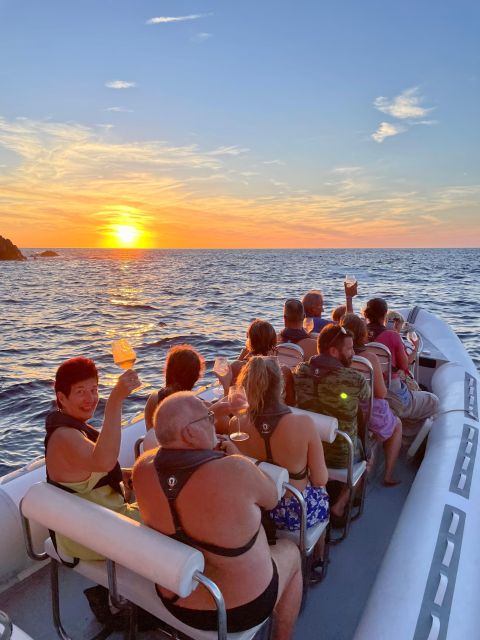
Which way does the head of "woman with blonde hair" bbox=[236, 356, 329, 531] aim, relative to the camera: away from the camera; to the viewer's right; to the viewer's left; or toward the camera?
away from the camera

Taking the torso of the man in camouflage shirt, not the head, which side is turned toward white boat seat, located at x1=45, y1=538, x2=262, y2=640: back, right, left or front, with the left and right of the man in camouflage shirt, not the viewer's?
back

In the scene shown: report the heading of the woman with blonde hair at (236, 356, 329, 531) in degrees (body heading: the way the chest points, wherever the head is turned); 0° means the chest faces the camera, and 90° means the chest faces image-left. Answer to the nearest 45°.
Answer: approximately 225°

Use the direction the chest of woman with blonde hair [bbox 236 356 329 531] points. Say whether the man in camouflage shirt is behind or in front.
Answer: in front

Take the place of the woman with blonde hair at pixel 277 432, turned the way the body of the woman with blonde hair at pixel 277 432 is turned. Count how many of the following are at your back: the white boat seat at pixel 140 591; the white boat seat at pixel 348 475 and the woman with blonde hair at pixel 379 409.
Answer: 1

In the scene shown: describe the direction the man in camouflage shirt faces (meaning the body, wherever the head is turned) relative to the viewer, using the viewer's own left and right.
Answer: facing away from the viewer and to the right of the viewer

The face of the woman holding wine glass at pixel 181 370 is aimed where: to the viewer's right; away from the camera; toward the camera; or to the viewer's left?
away from the camera

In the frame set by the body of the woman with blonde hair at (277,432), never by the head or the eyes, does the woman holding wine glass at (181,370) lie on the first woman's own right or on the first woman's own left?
on the first woman's own left

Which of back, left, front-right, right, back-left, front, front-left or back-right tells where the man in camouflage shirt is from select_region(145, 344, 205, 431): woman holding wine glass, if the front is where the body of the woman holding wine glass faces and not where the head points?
front-right

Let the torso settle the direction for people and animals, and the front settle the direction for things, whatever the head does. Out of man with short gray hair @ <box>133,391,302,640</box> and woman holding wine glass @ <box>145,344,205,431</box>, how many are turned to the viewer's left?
0

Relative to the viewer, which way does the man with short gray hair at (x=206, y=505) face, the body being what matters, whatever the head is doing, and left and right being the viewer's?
facing away from the viewer and to the right of the viewer

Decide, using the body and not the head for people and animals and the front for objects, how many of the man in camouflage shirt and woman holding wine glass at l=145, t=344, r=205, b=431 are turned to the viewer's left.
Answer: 0

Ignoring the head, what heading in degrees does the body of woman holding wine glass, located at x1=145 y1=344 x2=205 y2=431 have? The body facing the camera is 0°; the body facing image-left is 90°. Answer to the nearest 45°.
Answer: approximately 225°
